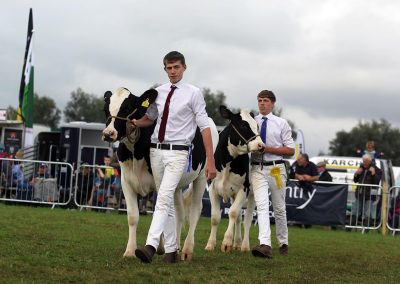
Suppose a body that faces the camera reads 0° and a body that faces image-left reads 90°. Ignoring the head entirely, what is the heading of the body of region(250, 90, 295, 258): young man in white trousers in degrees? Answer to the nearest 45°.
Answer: approximately 45°

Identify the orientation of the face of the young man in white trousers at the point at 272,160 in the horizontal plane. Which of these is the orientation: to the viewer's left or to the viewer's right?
to the viewer's left

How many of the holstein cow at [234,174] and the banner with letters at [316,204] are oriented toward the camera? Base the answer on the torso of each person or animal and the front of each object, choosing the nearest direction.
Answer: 2

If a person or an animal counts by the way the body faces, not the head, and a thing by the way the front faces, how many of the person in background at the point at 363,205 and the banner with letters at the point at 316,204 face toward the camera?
2

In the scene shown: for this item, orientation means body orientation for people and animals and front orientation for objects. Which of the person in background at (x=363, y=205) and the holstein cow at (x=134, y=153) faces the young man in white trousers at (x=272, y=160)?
the person in background

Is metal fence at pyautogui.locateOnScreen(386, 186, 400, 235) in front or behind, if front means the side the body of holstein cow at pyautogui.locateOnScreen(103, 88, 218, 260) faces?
behind

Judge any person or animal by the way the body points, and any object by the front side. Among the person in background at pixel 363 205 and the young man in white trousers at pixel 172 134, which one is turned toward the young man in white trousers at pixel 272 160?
the person in background

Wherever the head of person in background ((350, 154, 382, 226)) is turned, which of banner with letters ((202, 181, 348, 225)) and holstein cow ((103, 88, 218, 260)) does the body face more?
the holstein cow

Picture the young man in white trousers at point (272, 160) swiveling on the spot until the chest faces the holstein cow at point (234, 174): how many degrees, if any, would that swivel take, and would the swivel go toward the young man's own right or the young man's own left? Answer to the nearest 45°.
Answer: approximately 90° to the young man's own right
